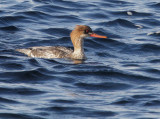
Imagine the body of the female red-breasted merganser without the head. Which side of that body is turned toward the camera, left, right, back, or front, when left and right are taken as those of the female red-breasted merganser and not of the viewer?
right
